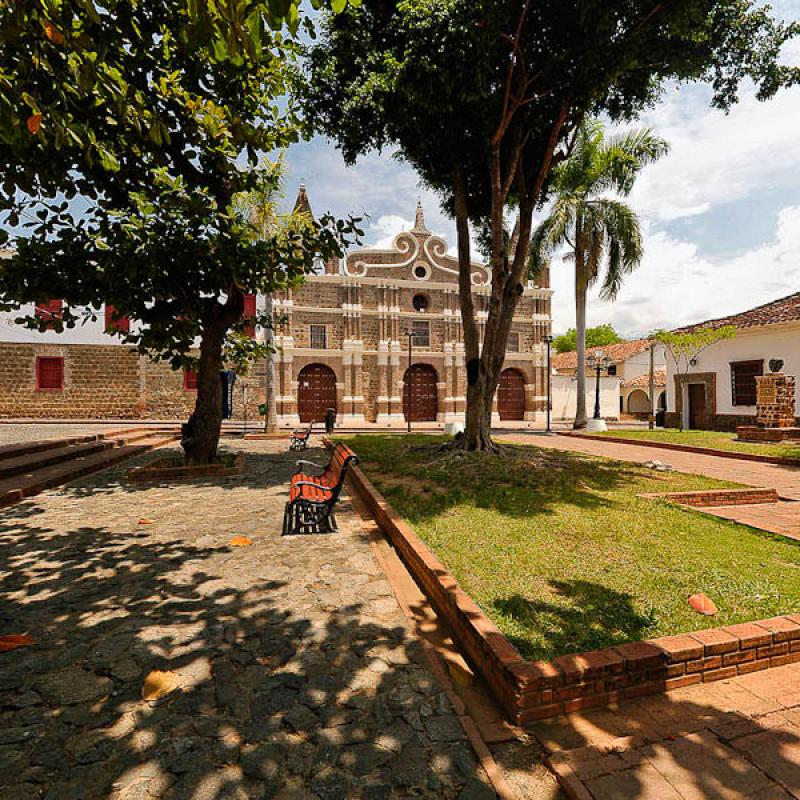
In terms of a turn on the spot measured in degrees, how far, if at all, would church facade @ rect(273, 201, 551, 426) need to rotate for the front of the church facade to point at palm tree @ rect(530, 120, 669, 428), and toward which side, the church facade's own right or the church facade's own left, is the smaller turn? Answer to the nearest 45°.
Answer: approximately 45° to the church facade's own left

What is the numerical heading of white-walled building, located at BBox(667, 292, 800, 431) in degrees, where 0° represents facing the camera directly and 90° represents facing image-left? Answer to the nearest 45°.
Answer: approximately 45°

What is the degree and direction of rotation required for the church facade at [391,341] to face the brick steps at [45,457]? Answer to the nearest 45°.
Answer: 0° — it already faces it

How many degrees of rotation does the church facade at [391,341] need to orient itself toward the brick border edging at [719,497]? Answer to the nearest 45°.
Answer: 0° — it already faces it

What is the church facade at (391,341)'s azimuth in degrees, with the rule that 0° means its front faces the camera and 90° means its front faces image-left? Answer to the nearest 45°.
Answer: approximately 0°

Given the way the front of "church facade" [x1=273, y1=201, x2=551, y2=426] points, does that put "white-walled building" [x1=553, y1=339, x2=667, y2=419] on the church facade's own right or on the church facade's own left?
on the church facade's own left

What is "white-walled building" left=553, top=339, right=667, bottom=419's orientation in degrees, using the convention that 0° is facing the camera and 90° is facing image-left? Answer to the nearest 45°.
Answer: approximately 45°
